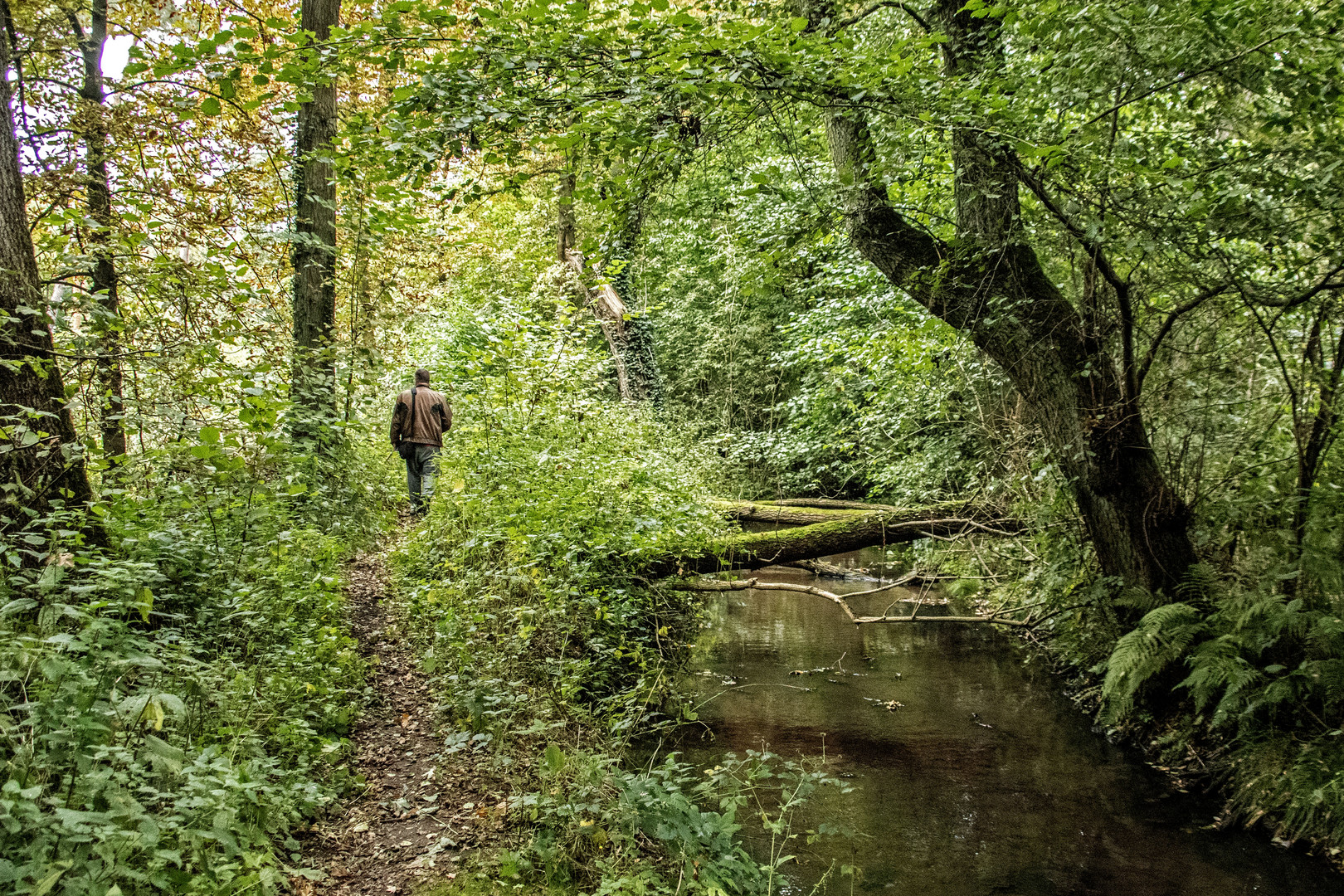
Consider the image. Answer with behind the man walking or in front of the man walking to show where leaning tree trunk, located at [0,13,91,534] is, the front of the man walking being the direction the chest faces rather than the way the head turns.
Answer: behind

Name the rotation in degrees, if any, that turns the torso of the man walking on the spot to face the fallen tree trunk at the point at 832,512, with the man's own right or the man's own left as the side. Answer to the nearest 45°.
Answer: approximately 135° to the man's own right

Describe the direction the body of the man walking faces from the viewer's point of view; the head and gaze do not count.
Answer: away from the camera

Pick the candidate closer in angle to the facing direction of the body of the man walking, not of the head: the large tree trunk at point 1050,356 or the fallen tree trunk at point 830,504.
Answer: the fallen tree trunk

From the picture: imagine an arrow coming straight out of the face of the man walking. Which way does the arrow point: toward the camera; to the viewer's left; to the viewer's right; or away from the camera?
away from the camera

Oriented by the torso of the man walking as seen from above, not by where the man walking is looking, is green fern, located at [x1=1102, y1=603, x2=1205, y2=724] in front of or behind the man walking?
behind

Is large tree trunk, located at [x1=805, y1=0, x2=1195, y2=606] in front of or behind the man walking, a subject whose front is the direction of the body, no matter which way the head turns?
behind

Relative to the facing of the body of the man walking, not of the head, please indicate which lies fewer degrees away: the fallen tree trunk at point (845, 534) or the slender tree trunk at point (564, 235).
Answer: the slender tree trunk
